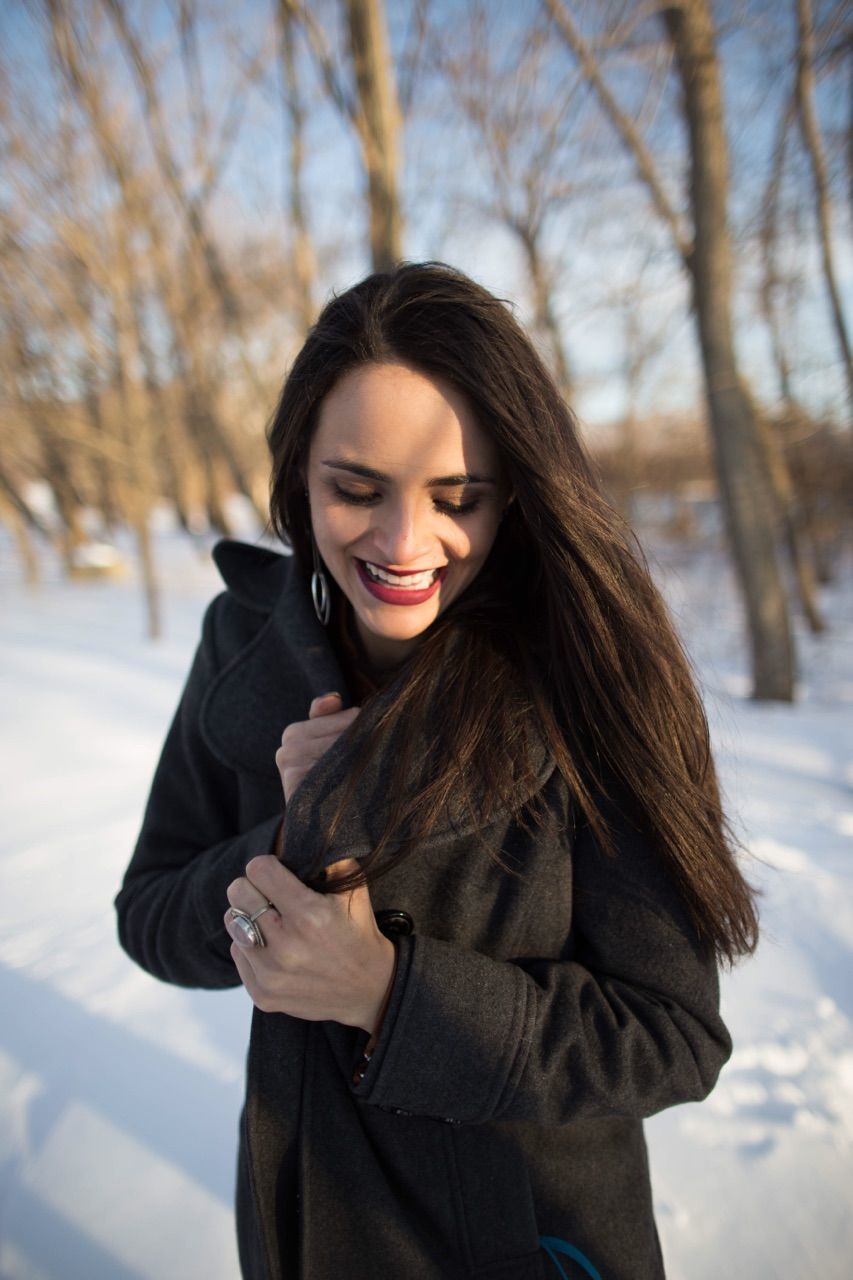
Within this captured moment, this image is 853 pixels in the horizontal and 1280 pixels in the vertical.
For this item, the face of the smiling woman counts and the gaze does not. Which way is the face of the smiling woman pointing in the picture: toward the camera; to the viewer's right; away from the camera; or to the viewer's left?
toward the camera

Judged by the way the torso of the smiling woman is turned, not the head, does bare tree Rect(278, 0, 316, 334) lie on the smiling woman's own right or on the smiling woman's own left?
on the smiling woman's own right

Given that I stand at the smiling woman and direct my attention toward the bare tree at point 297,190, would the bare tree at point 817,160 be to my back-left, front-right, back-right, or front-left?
front-right

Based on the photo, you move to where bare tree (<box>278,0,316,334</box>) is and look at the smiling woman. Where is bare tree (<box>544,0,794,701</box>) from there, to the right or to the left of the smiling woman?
left

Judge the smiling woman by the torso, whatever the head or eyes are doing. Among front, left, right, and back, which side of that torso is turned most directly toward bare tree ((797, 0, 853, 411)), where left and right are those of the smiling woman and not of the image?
back

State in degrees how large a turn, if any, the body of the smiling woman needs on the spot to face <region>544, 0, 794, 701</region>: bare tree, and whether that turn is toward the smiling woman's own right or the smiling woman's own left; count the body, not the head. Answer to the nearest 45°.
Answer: approximately 180°
